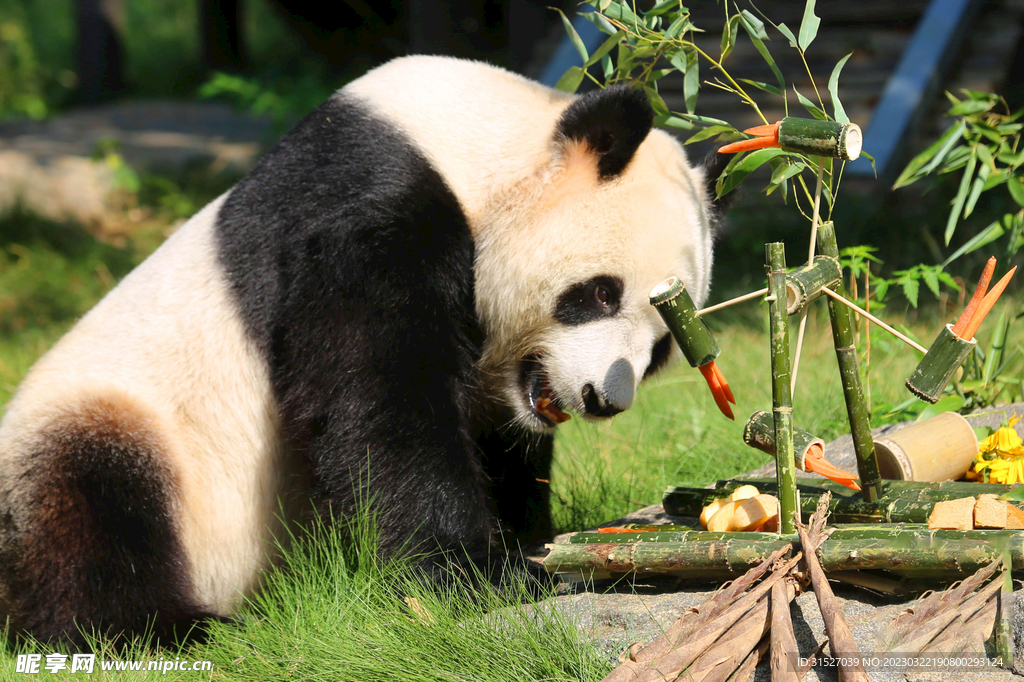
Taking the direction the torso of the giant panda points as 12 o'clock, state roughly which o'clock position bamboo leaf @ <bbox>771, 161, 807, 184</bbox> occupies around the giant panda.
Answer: The bamboo leaf is roughly at 1 o'clock from the giant panda.

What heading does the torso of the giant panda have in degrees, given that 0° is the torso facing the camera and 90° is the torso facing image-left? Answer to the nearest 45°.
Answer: approximately 270°

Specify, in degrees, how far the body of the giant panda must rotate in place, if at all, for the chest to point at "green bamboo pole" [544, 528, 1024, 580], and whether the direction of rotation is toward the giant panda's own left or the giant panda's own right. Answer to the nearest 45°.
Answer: approximately 45° to the giant panda's own right

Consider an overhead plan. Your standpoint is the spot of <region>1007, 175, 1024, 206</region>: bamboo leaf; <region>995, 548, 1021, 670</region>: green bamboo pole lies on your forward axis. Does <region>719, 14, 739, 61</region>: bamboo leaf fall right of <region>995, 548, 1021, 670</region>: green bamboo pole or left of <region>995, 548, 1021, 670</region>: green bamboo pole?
right

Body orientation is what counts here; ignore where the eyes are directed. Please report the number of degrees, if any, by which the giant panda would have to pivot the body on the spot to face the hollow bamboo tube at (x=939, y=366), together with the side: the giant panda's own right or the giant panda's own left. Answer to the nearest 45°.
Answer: approximately 45° to the giant panda's own right

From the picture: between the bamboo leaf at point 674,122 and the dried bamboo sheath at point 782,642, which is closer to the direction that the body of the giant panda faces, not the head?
the bamboo leaf

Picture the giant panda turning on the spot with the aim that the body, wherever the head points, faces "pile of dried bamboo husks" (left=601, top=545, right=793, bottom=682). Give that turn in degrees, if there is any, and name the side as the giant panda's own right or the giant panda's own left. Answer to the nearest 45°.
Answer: approximately 45° to the giant panda's own right
